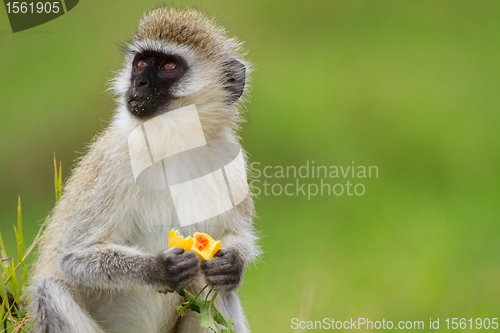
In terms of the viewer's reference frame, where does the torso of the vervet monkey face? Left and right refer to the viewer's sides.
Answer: facing the viewer and to the right of the viewer
